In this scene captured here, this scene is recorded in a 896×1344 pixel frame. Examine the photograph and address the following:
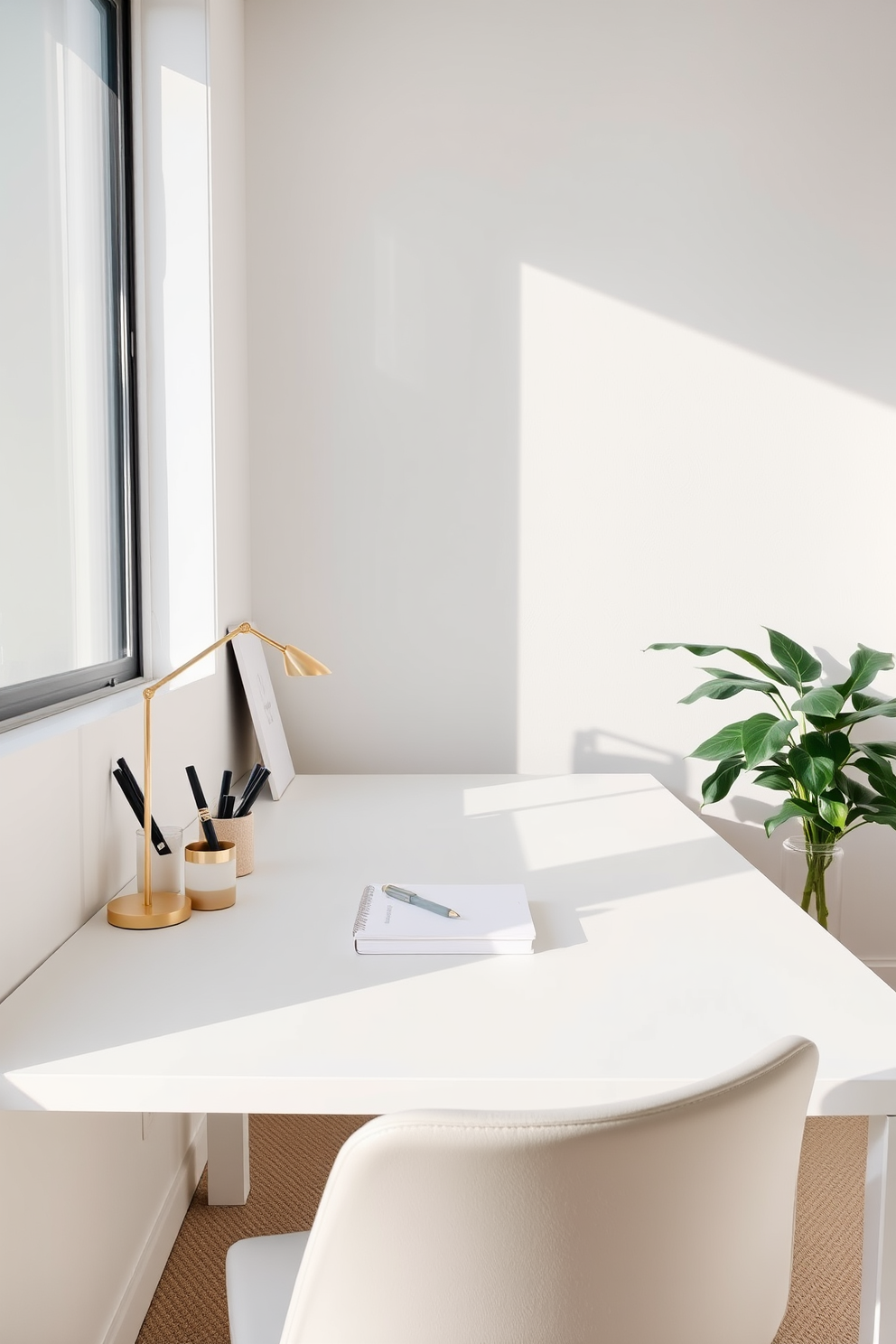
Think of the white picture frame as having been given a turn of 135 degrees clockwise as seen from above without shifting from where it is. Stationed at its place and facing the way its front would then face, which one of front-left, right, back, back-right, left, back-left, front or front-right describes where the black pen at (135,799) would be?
front-left

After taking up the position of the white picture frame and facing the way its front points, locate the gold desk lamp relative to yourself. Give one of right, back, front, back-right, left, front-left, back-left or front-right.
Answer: right

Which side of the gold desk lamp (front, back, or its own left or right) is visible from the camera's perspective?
right

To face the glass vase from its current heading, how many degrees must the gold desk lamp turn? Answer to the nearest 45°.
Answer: approximately 45° to its left
